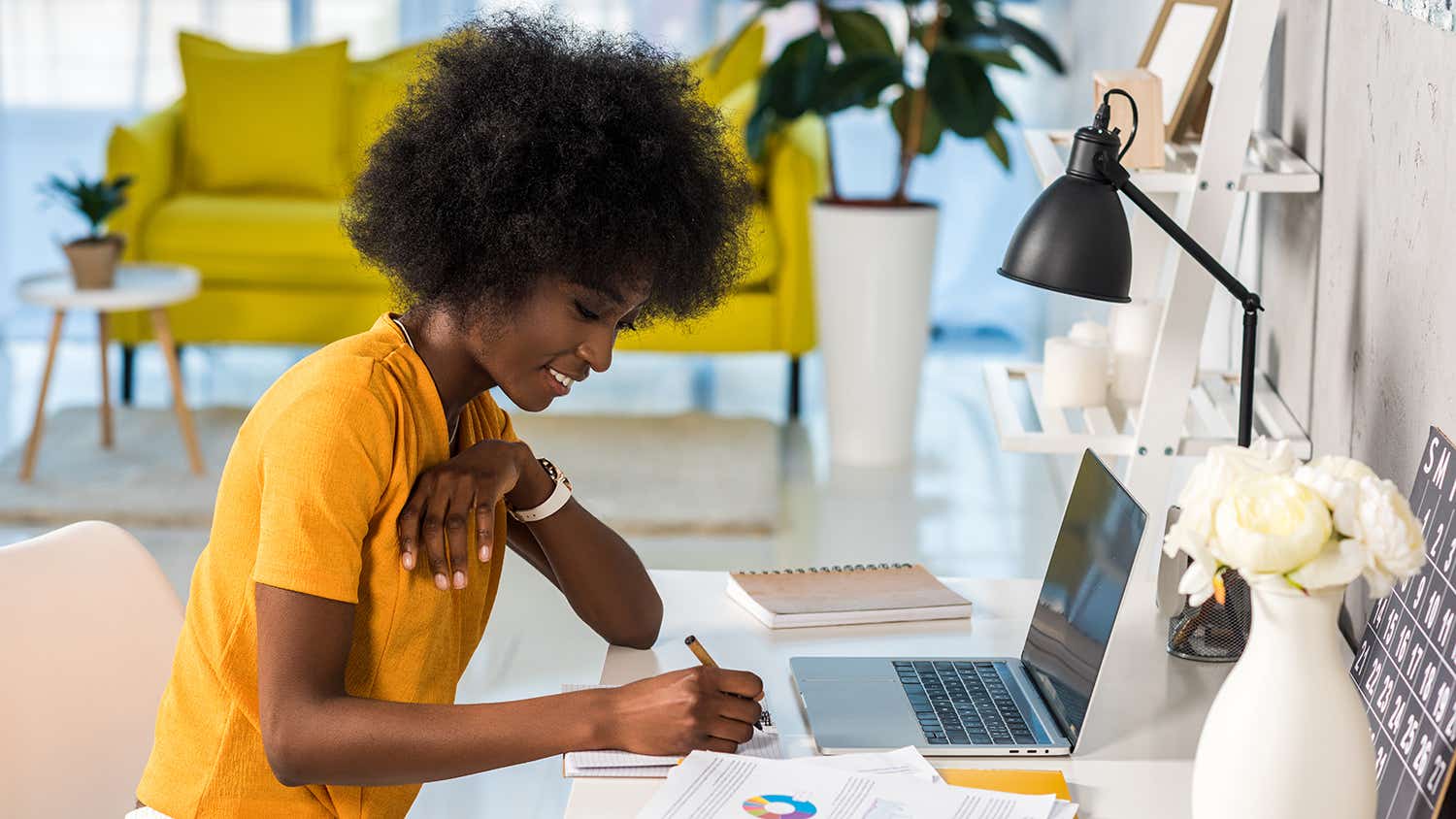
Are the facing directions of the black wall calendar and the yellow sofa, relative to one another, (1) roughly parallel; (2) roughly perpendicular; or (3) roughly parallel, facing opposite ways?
roughly perpendicular

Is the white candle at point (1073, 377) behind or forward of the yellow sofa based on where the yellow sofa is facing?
forward

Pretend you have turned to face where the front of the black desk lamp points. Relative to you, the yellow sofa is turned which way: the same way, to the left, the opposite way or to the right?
to the left

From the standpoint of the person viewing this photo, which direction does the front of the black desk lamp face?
facing to the left of the viewer

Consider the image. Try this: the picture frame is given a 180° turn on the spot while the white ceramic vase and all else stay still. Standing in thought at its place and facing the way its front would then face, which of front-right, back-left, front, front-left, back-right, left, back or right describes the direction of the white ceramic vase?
back-right

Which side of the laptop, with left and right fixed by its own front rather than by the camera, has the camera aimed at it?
left

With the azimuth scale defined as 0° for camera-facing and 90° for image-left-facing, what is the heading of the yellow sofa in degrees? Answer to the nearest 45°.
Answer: approximately 0°

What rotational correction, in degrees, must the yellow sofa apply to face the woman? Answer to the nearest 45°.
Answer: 0° — it already faces them

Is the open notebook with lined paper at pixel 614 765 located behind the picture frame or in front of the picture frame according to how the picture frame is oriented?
in front

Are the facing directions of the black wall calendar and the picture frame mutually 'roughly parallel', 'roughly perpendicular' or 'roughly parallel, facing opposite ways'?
roughly parallel

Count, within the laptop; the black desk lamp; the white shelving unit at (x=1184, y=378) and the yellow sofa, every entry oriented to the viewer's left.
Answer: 3

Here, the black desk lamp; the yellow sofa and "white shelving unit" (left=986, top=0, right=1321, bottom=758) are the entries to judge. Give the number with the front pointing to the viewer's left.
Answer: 2

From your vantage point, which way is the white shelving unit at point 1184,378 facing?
to the viewer's left
